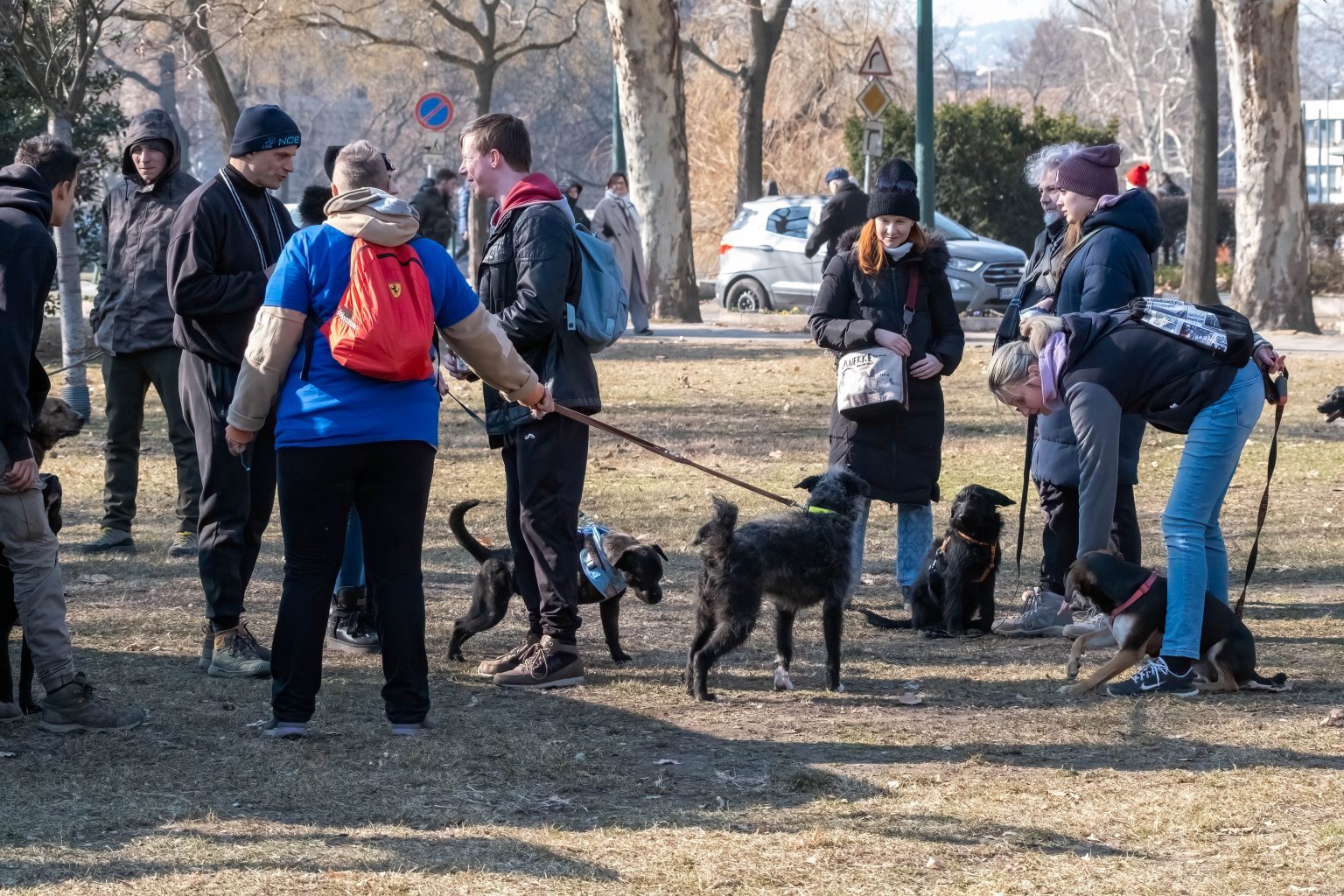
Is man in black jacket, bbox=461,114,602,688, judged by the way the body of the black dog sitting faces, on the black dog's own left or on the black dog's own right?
on the black dog's own right

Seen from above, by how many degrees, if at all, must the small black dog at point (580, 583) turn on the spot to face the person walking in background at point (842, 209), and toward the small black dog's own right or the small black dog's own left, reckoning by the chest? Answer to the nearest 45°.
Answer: approximately 90° to the small black dog's own left

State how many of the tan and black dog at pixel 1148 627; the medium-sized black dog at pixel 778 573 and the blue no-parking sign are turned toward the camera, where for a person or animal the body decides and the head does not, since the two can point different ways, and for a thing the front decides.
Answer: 1

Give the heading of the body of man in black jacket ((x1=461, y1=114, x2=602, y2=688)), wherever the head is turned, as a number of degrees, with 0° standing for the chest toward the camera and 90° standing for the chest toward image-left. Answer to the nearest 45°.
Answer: approximately 90°

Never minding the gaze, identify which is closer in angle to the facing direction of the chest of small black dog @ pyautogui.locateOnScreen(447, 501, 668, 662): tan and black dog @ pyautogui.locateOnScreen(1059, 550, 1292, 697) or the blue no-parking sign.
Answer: the tan and black dog

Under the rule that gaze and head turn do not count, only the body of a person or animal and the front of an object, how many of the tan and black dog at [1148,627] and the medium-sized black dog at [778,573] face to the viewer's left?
1

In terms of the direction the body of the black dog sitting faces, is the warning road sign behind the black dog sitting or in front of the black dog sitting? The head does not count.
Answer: behind

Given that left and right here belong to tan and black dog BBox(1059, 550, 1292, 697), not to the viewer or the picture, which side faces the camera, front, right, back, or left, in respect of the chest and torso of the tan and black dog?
left

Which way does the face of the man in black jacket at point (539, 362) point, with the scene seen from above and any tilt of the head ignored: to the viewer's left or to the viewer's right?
to the viewer's left

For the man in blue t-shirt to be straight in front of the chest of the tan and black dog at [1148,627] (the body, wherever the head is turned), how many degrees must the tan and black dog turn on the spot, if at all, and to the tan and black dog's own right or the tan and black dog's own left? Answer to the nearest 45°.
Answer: approximately 45° to the tan and black dog's own left

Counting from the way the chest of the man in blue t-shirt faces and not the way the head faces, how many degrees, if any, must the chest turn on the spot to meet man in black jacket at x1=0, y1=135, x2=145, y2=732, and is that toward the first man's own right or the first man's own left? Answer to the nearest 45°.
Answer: approximately 90° to the first man's own left

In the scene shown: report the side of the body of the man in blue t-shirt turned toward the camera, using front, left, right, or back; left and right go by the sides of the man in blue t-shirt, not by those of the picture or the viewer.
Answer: back

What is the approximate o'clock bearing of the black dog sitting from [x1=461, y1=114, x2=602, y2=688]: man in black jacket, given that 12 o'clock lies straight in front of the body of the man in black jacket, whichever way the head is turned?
The black dog sitting is roughly at 5 o'clock from the man in black jacket.

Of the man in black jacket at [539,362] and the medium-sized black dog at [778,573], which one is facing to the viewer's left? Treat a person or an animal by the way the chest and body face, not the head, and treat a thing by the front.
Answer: the man in black jacket

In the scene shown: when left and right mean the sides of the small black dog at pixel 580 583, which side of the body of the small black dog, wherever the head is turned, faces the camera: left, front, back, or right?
right
